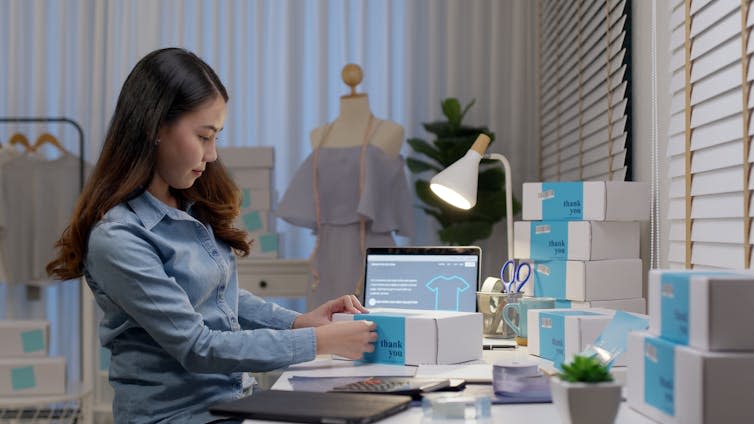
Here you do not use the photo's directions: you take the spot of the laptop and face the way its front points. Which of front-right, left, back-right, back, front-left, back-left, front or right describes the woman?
front-right

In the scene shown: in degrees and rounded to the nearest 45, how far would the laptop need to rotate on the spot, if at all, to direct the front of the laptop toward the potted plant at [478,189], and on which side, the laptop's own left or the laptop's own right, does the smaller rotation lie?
approximately 180°

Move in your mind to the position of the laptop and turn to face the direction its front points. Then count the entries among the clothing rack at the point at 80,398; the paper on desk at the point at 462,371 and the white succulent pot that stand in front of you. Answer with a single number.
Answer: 2

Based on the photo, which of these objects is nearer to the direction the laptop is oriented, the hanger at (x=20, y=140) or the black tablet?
the black tablet

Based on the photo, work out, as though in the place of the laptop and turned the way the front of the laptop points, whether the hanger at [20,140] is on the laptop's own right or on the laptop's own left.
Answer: on the laptop's own right

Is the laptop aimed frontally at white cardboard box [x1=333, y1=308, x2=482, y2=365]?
yes

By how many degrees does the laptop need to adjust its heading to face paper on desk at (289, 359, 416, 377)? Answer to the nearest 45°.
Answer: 0° — it already faces it

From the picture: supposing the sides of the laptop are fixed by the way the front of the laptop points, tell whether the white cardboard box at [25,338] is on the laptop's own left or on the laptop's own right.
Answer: on the laptop's own right

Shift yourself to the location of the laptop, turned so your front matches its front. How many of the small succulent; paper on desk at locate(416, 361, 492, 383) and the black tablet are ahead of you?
3

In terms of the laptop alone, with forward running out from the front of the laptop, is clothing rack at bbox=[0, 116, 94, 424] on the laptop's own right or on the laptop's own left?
on the laptop's own right

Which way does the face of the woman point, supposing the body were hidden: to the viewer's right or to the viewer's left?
to the viewer's right

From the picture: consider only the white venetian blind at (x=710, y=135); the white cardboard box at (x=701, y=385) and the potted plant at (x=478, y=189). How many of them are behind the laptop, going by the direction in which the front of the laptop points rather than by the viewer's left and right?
1

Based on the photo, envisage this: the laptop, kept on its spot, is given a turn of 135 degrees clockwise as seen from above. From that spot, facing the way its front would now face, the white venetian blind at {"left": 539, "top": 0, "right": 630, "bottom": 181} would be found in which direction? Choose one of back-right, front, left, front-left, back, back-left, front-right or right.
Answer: right

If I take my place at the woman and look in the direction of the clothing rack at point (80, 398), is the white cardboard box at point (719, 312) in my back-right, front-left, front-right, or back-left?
back-right

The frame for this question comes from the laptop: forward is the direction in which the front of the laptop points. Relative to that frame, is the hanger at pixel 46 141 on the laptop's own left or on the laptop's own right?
on the laptop's own right

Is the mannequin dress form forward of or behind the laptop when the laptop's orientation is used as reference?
behind
